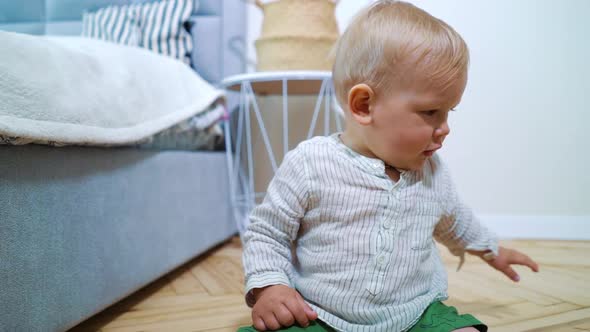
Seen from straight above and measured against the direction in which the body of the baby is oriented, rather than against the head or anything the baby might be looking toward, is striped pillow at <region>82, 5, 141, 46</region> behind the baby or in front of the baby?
behind

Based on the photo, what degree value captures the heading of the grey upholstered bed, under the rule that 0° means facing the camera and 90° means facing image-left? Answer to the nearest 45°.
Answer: approximately 45°

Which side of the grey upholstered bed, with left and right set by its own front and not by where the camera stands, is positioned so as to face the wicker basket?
back

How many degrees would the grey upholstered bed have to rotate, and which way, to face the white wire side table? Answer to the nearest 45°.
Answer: approximately 180°

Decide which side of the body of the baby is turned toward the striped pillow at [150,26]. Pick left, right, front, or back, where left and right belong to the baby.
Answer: back
